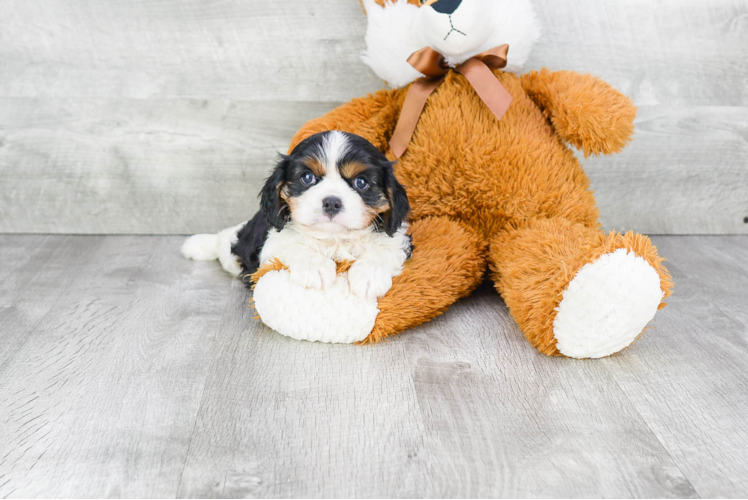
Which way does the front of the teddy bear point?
toward the camera

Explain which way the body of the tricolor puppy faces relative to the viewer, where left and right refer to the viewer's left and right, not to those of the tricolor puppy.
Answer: facing the viewer and to the right of the viewer
